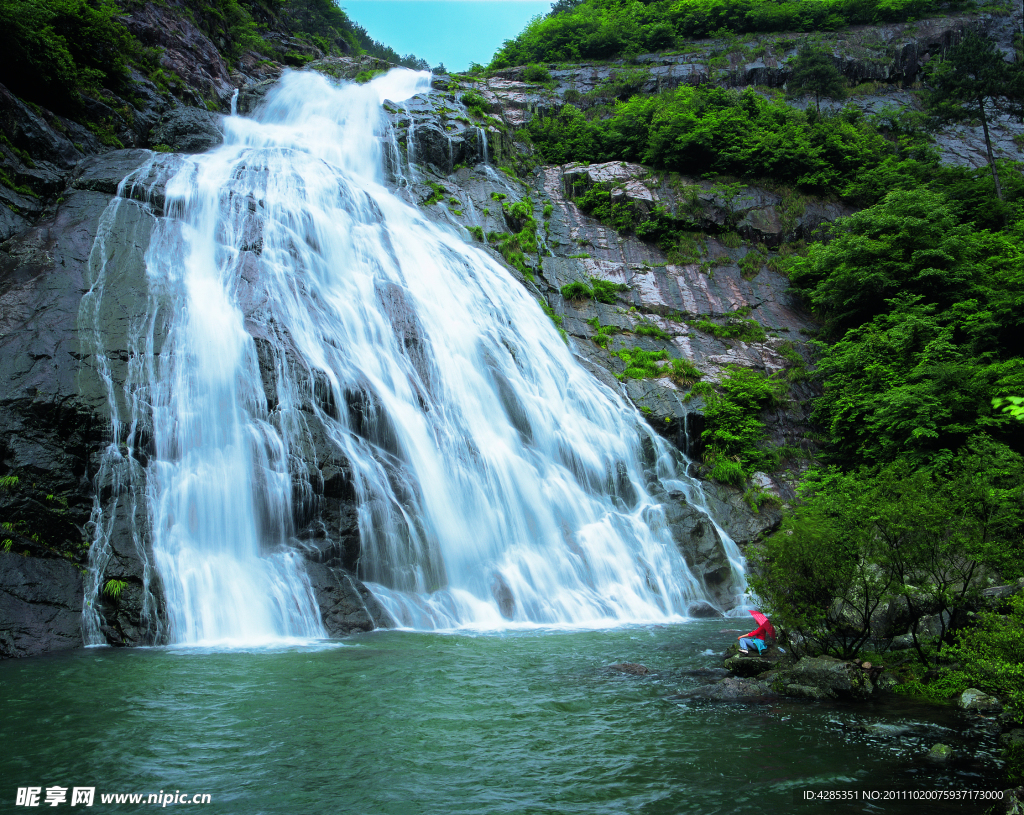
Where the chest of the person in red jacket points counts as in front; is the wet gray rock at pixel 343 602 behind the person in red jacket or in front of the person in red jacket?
in front

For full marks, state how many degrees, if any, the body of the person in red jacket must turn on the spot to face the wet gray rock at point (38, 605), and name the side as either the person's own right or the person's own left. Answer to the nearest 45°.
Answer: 0° — they already face it

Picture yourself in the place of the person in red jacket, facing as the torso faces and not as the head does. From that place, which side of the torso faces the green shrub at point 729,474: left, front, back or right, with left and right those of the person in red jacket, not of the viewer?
right

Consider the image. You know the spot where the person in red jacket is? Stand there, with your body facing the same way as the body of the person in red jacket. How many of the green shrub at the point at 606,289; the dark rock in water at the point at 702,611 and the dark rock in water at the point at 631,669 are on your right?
2

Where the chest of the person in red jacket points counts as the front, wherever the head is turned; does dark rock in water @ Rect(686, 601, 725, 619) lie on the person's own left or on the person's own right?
on the person's own right

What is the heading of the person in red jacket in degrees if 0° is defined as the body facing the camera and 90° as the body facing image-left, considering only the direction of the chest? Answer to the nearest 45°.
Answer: approximately 90°

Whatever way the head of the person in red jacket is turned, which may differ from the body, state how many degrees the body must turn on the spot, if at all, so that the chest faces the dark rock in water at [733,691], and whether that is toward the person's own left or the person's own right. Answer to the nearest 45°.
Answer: approximately 90° to the person's own left

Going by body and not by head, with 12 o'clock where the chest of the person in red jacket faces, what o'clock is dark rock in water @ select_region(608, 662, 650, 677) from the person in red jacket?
The dark rock in water is roughly at 11 o'clock from the person in red jacket.
